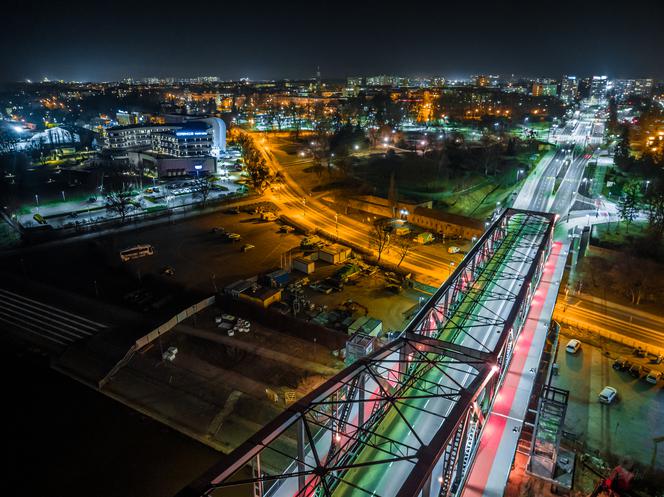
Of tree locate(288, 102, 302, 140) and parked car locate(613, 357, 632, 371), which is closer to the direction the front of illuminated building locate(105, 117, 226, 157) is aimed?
the parked car

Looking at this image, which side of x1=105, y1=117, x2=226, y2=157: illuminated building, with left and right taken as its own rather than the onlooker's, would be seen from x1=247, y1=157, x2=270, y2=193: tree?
front

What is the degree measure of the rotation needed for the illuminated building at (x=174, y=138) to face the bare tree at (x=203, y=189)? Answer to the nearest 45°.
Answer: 0° — it already faces it

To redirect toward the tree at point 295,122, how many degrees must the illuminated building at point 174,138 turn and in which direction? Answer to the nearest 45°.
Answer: approximately 135° to its left

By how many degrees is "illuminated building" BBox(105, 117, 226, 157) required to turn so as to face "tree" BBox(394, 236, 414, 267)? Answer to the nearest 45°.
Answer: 0° — it already faces it

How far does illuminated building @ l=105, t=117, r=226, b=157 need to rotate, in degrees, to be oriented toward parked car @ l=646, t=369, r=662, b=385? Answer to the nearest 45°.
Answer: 0° — it already faces it

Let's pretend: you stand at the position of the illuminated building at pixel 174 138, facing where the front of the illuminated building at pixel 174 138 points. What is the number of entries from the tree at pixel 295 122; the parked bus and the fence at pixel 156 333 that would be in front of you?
2

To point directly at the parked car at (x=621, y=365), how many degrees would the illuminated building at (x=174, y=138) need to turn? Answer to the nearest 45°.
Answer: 0° — it already faces it

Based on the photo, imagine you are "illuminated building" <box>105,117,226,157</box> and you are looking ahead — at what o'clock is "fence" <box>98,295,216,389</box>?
The fence is roughly at 12 o'clock from the illuminated building.

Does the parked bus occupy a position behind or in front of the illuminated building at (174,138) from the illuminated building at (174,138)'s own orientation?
in front

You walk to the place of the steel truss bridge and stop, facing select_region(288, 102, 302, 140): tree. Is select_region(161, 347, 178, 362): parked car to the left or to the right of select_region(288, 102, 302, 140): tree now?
left

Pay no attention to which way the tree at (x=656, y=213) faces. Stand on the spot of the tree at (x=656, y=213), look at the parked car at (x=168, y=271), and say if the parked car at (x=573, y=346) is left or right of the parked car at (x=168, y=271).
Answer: left

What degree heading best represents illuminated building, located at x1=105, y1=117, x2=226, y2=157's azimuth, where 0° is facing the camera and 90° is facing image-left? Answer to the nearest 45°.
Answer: approximately 0°
